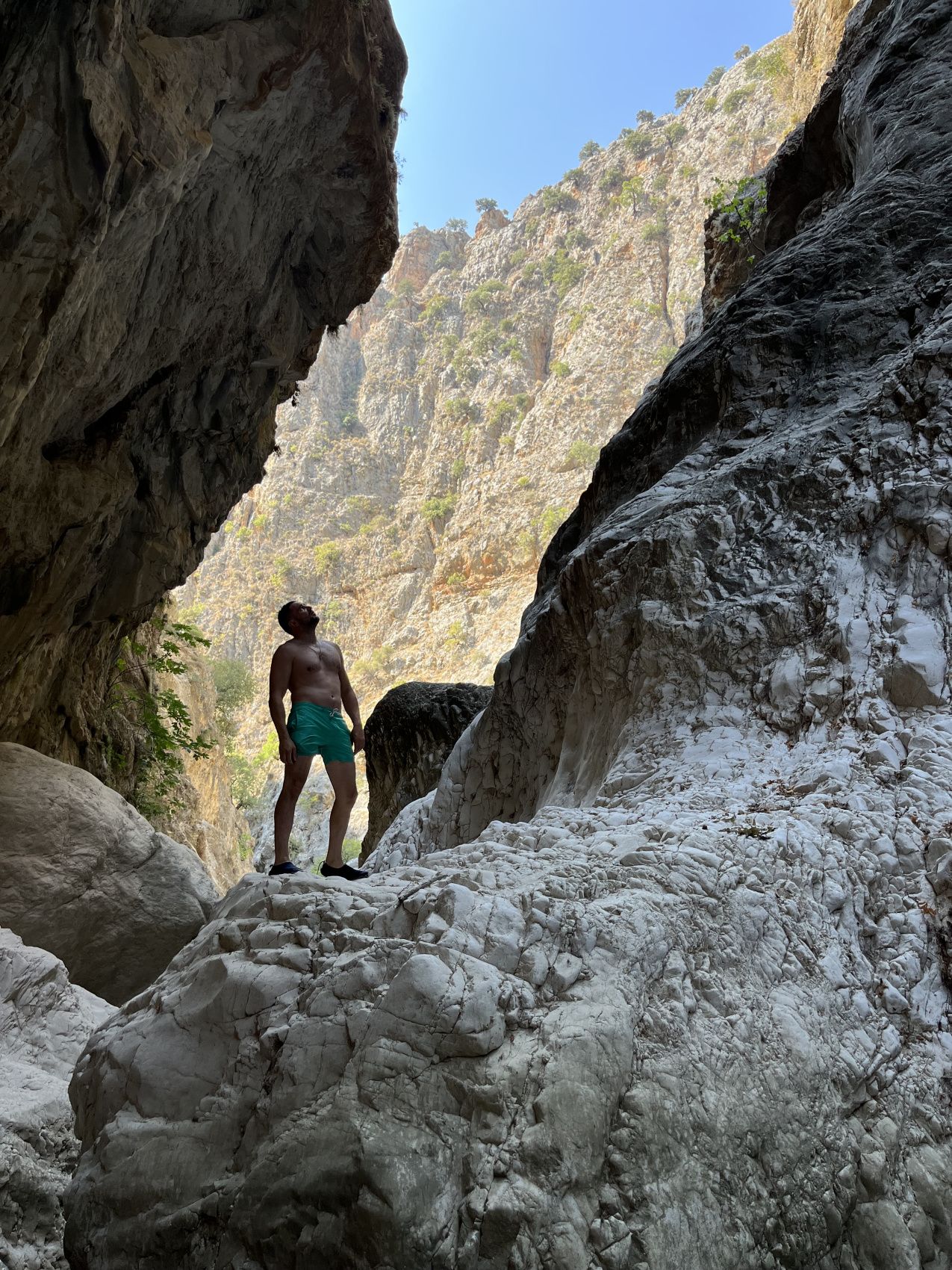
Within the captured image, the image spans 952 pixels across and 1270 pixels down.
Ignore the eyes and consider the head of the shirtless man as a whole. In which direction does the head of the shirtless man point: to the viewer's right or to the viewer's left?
to the viewer's right

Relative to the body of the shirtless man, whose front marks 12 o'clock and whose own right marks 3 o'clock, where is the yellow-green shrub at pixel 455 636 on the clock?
The yellow-green shrub is roughly at 8 o'clock from the shirtless man.

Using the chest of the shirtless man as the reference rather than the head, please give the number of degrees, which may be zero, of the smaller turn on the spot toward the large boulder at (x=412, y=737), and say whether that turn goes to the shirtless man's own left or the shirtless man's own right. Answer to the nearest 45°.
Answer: approximately 135° to the shirtless man's own left

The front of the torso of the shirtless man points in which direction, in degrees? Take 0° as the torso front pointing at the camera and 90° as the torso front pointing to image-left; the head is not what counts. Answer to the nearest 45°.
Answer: approximately 315°

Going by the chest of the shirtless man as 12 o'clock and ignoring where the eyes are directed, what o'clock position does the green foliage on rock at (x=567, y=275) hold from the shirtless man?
The green foliage on rock is roughly at 8 o'clock from the shirtless man.

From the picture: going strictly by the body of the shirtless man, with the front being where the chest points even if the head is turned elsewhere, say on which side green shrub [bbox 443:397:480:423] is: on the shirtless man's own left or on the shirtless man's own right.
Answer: on the shirtless man's own left
